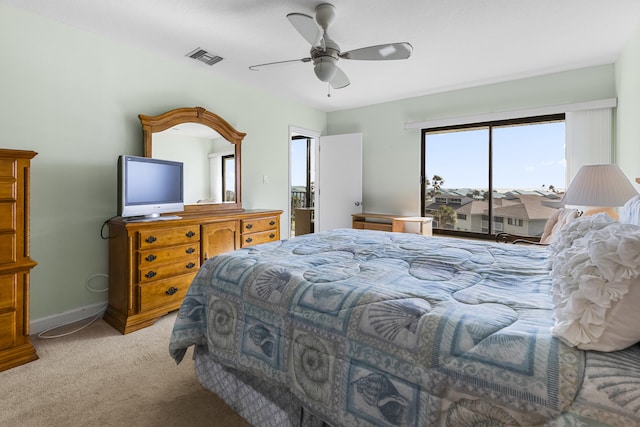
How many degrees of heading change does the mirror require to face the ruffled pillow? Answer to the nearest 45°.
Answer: approximately 45° to its right

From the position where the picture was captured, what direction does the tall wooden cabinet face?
facing the viewer and to the right of the viewer

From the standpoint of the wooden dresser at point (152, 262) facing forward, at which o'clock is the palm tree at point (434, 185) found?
The palm tree is roughly at 10 o'clock from the wooden dresser.

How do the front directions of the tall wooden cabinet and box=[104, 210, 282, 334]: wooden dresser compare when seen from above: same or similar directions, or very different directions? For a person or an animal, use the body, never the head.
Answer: same or similar directions

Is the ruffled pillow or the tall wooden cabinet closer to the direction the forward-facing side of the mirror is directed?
the ruffled pillow

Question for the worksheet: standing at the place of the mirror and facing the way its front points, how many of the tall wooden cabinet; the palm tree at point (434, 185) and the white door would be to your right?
1

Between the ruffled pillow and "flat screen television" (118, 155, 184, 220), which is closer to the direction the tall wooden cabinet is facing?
the ruffled pillow

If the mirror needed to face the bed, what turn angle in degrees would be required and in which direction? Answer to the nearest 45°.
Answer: approximately 45° to its right

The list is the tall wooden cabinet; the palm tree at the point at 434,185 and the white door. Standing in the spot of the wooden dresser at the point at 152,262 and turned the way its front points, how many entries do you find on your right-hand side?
1

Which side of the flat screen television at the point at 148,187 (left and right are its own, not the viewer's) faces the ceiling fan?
front

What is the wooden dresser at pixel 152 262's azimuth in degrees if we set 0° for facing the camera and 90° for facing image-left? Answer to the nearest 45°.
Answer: approximately 315°

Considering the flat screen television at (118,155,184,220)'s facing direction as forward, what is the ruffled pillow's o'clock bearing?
The ruffled pillow is roughly at 1 o'clock from the flat screen television.

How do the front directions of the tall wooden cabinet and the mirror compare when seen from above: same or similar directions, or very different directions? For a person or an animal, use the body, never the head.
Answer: same or similar directions

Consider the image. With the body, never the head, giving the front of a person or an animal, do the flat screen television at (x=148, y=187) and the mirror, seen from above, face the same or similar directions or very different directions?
same or similar directions

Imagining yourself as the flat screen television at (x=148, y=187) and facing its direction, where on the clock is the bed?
The bed is roughly at 1 o'clock from the flat screen television.
